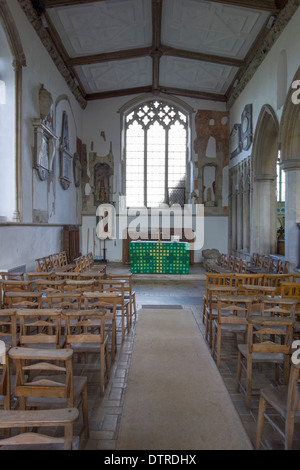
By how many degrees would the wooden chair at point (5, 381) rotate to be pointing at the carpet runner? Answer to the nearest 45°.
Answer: approximately 90° to its right

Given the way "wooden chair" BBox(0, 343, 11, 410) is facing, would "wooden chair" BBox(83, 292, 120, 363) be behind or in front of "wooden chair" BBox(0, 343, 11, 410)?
in front

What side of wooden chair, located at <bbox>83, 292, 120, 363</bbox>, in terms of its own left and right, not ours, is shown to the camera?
back

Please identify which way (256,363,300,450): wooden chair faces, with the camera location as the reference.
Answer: facing away from the viewer and to the left of the viewer

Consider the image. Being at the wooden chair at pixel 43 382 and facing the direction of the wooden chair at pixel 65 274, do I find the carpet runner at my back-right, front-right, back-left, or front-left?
front-right

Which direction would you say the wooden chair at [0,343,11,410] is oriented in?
away from the camera

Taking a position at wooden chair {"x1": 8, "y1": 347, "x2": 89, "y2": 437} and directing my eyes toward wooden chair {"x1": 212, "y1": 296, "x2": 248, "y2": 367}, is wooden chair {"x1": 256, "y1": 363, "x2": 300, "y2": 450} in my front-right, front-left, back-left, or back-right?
front-right

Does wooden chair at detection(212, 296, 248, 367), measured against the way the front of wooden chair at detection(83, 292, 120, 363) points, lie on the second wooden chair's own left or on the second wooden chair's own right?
on the second wooden chair's own right

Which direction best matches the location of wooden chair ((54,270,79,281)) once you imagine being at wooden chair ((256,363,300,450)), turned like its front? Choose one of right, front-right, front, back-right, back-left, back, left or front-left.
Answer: front
